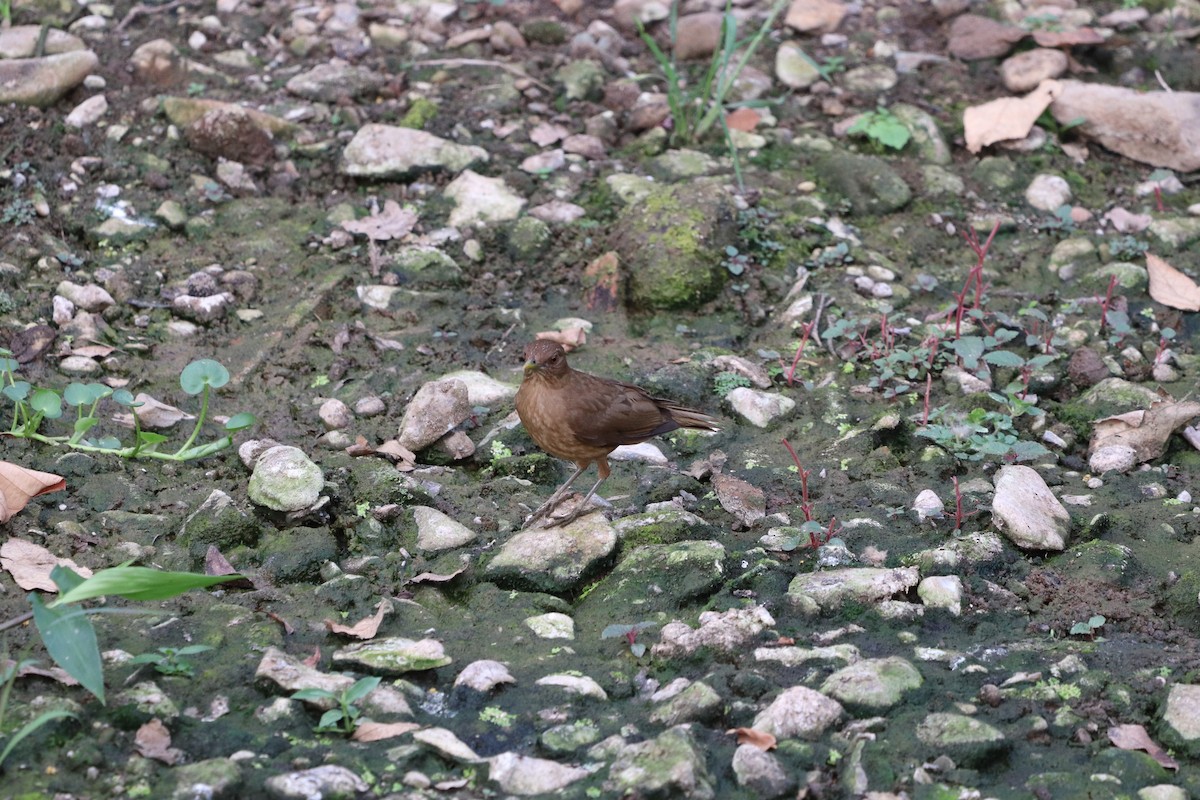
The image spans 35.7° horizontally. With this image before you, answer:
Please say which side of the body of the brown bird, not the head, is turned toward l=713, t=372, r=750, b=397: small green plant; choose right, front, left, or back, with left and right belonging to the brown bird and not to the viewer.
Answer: back

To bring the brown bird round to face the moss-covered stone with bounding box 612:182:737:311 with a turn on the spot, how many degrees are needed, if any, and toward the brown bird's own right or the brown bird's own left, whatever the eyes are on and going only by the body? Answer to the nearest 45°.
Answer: approximately 135° to the brown bird's own right

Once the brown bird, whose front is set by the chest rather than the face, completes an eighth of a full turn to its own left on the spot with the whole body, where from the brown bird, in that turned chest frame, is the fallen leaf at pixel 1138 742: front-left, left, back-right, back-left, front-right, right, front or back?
front-left

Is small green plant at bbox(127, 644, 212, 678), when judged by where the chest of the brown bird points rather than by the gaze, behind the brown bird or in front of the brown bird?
in front

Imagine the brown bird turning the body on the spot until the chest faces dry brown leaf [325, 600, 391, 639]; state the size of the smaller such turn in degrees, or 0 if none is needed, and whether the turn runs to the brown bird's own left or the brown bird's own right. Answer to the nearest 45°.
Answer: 0° — it already faces it

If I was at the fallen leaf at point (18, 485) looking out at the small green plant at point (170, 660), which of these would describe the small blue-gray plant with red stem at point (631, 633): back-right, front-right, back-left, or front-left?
front-left

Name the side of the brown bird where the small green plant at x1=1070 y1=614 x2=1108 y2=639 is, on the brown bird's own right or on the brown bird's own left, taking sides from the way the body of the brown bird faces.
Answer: on the brown bird's own left

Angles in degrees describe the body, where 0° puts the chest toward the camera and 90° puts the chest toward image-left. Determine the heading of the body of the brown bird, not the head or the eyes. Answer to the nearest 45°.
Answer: approximately 45°

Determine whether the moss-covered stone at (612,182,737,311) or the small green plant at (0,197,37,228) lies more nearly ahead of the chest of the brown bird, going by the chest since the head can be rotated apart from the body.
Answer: the small green plant

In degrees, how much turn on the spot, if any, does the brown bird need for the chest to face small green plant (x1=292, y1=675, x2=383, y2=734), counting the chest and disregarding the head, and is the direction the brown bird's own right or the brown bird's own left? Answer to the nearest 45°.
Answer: approximately 45° to the brown bird's own left

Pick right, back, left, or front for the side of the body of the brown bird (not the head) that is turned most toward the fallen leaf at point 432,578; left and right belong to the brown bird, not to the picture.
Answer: front

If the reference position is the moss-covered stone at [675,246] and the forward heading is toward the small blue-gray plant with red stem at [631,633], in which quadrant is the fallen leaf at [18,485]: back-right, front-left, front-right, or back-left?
front-right

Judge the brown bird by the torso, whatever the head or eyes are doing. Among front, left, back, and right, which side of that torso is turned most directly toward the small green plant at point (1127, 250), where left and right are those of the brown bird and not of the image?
back

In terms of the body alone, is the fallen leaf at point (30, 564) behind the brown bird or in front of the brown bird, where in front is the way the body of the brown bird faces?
in front

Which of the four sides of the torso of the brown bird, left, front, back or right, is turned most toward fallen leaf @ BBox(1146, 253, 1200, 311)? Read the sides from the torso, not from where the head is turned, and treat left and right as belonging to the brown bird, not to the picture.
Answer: back
